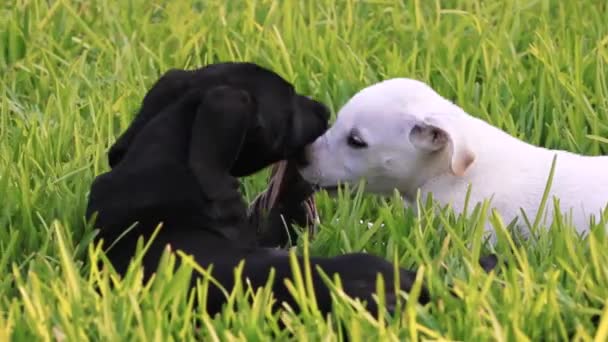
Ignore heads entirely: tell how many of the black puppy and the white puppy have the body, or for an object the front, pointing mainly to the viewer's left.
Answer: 1

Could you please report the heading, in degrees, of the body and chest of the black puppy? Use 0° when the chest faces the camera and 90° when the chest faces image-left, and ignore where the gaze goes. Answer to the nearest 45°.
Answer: approximately 270°

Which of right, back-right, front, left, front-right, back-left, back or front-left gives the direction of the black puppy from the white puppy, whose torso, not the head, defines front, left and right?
front-left

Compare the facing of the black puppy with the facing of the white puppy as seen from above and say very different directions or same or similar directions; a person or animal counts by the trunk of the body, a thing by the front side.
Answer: very different directions

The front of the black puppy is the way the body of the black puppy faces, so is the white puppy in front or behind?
in front

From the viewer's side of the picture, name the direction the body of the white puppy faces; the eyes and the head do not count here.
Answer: to the viewer's left
